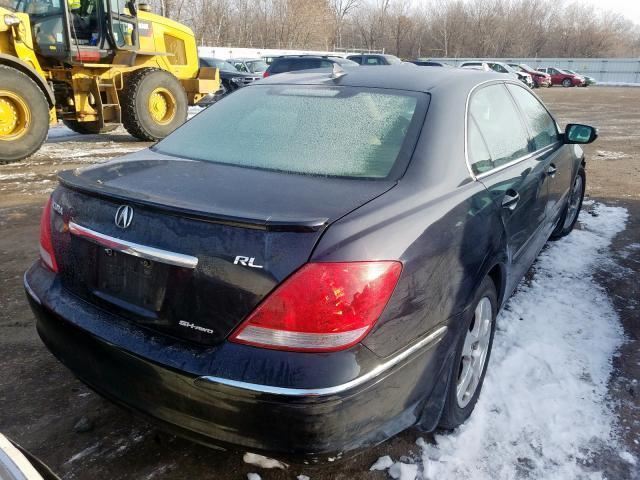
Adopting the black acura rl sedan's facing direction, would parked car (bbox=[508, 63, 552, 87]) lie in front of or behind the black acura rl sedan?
in front

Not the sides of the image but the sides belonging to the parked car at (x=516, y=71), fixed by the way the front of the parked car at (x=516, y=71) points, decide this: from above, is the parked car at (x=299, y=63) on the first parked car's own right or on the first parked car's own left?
on the first parked car's own right

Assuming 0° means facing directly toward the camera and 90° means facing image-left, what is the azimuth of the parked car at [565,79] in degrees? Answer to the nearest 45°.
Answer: approximately 315°

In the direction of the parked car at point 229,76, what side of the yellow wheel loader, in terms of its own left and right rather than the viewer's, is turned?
back

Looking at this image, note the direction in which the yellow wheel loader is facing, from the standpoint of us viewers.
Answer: facing the viewer and to the left of the viewer

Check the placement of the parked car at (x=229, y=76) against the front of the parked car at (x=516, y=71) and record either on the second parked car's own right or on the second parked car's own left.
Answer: on the second parked car's own right

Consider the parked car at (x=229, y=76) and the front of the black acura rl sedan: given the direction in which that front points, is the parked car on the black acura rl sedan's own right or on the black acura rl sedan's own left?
on the black acura rl sedan's own left

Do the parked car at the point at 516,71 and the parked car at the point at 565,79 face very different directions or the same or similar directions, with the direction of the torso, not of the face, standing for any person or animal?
same or similar directions

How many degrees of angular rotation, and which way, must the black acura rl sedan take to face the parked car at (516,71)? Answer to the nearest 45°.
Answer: approximately 45° to its left

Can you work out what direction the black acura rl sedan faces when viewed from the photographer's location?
facing away from the viewer and to the right of the viewer

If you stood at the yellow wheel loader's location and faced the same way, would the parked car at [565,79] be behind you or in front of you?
behind
